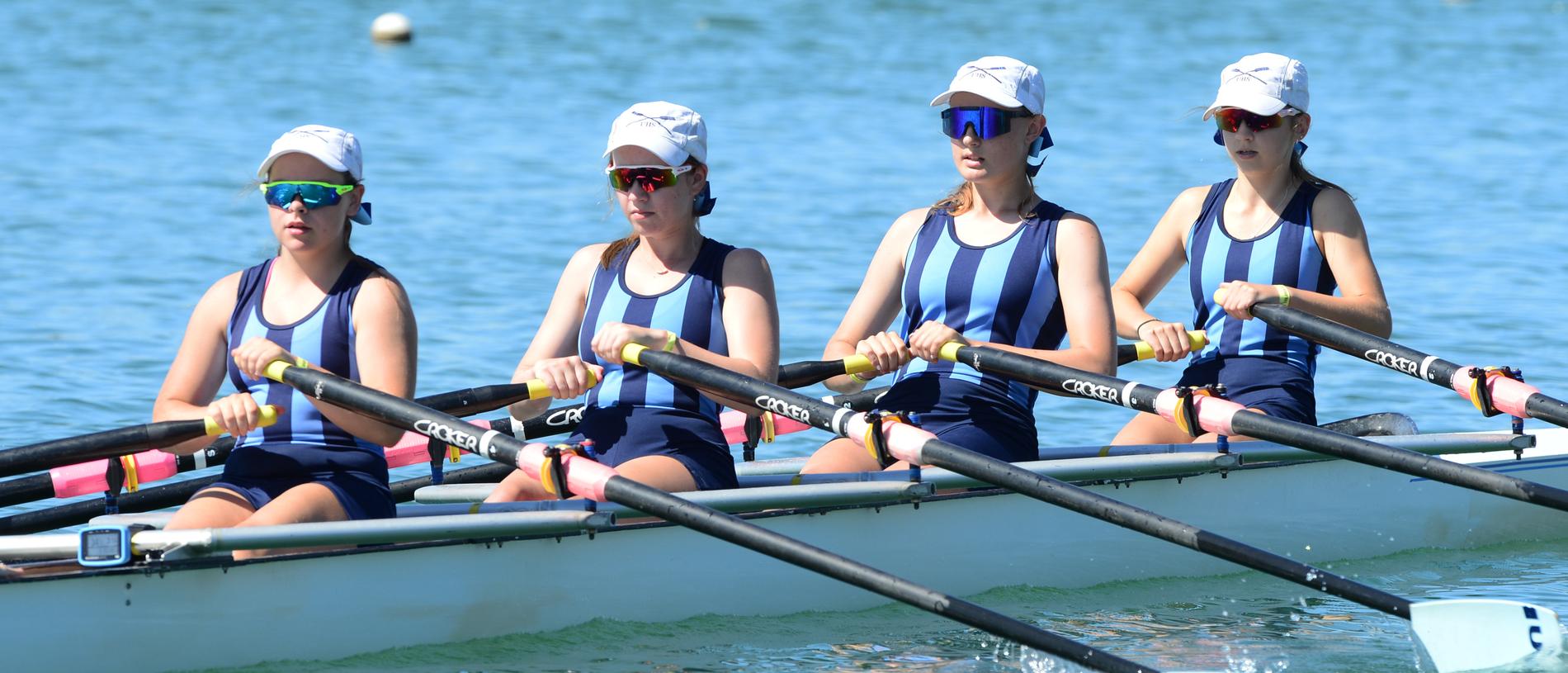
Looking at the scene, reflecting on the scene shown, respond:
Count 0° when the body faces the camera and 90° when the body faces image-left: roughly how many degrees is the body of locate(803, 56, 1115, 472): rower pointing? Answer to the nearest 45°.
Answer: approximately 45°

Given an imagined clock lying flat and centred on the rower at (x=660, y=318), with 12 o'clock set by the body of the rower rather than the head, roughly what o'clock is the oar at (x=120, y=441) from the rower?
The oar is roughly at 1 o'clock from the rower.

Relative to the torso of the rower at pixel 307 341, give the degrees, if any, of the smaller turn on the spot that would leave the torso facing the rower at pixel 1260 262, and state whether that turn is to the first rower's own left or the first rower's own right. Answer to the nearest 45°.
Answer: approximately 135° to the first rower's own left

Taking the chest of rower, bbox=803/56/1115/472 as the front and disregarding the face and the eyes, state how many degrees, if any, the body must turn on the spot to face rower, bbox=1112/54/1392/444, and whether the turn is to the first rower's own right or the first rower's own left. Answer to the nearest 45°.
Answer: approximately 180°

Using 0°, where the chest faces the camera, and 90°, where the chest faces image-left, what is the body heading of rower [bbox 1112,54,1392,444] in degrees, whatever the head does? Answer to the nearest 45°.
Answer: approximately 45°

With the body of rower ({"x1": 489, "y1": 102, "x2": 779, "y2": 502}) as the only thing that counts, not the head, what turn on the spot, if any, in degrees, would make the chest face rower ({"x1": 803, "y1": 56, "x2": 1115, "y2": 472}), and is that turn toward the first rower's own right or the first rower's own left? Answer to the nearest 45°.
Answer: approximately 135° to the first rower's own left
